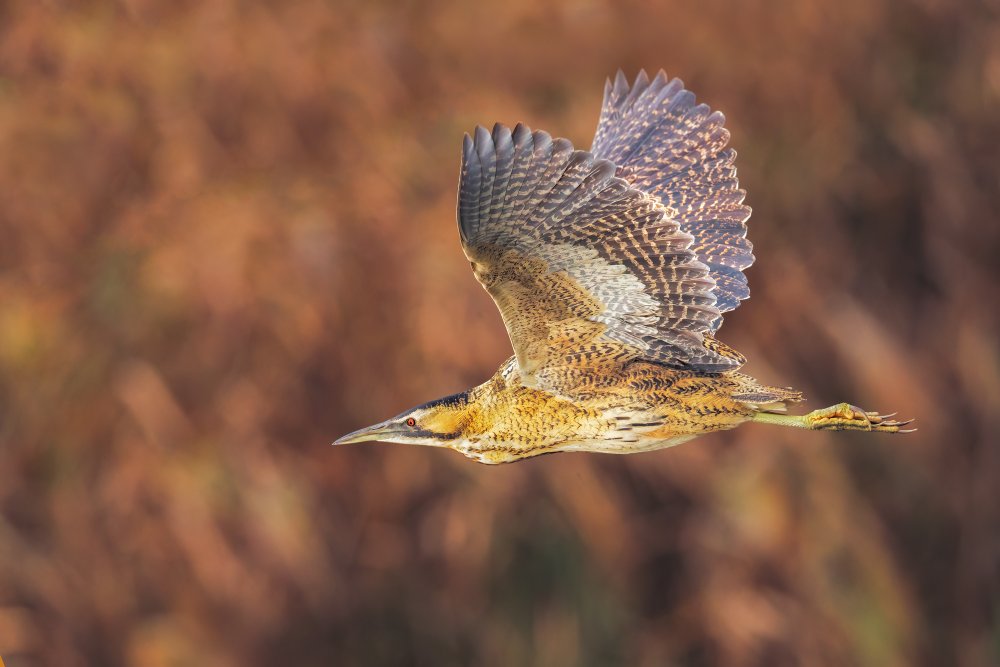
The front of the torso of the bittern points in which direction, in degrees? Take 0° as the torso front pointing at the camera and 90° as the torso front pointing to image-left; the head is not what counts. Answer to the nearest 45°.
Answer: approximately 90°
